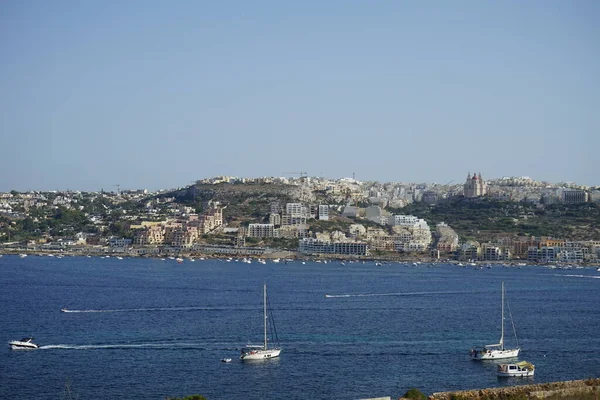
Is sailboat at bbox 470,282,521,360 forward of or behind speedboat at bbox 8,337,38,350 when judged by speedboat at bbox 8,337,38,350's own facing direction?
behind

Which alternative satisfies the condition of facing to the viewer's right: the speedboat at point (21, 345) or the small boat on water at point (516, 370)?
the small boat on water

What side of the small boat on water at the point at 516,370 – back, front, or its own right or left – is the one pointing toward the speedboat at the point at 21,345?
back

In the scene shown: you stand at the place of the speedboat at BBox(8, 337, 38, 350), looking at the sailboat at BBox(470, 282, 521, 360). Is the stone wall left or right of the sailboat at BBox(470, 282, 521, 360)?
right

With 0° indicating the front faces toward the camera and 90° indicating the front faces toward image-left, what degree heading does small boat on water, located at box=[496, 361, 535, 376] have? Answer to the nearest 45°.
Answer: approximately 270°

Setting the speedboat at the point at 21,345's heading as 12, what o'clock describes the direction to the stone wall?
The stone wall is roughly at 8 o'clock from the speedboat.

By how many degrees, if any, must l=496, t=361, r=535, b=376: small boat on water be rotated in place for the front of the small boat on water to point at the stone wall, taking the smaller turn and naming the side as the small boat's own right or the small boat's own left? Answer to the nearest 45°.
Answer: approximately 90° to the small boat's own right

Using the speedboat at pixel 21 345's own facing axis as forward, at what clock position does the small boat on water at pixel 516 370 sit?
The small boat on water is roughly at 7 o'clock from the speedboat.

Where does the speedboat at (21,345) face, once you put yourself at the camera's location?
facing to the left of the viewer
